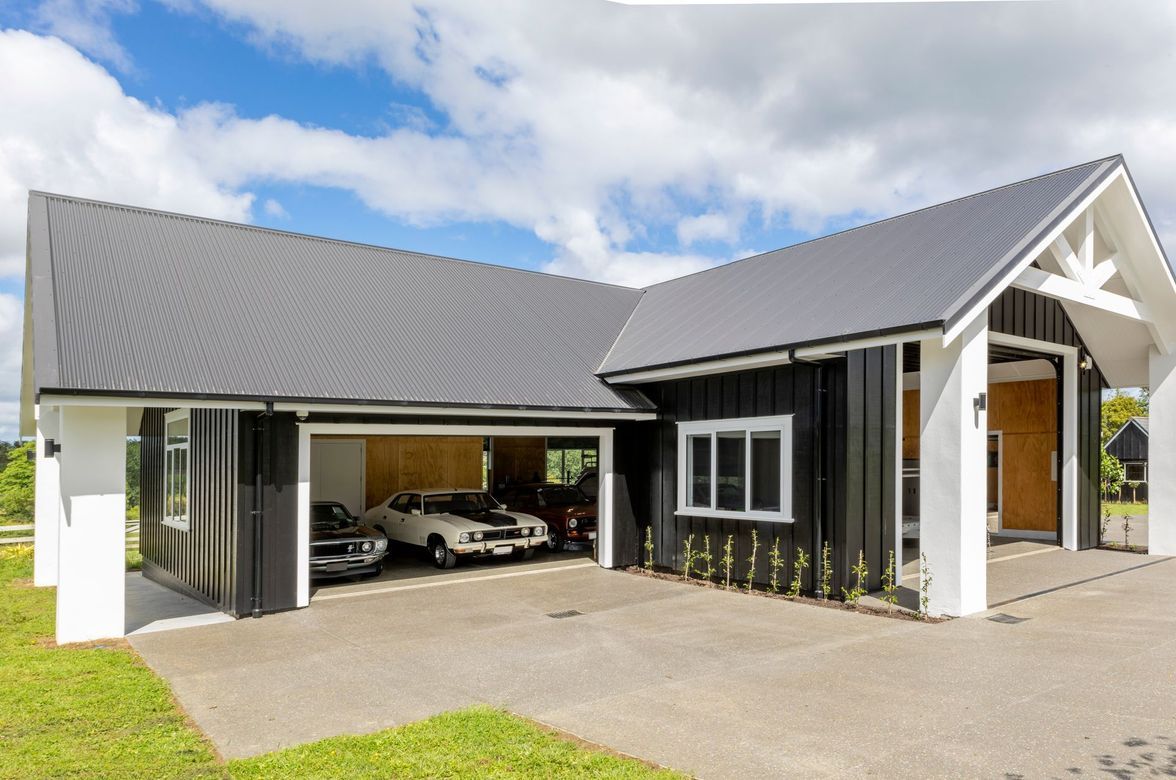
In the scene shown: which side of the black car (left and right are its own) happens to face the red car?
left

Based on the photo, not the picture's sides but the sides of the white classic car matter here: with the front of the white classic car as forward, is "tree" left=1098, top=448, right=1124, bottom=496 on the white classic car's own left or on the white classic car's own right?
on the white classic car's own left

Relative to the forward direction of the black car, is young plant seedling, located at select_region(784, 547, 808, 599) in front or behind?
in front

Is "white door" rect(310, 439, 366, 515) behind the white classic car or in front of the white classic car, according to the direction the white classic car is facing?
behind

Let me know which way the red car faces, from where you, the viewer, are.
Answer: facing the viewer and to the right of the viewer

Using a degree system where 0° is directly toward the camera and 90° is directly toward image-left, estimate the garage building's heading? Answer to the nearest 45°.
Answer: approximately 315°

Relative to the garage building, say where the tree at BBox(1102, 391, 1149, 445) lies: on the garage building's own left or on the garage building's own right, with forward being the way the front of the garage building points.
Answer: on the garage building's own left

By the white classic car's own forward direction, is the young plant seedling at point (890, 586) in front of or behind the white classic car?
in front

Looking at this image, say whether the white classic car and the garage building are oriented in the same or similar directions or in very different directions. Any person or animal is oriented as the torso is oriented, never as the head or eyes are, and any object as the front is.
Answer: same or similar directions

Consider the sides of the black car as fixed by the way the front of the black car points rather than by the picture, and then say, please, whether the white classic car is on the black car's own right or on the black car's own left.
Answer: on the black car's own left

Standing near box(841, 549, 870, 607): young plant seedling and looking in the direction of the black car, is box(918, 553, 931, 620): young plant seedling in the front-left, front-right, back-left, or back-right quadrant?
back-left
